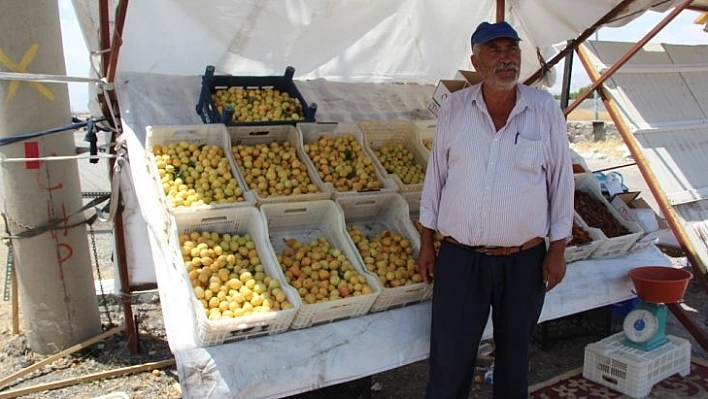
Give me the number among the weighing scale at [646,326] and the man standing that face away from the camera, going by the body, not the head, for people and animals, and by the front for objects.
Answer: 0

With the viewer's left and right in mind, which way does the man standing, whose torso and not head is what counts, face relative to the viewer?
facing the viewer

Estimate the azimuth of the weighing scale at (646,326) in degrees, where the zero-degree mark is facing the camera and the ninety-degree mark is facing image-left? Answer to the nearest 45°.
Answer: approximately 45°

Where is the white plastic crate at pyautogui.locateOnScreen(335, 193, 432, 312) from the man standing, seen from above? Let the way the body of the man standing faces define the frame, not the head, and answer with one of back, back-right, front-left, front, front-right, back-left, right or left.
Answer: back-right

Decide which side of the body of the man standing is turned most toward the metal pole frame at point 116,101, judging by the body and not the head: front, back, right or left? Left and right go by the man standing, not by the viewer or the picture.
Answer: right

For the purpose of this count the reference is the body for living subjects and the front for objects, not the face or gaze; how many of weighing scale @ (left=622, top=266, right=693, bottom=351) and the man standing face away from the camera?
0

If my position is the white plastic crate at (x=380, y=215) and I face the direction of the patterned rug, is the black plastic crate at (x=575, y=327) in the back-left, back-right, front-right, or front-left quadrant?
front-left
